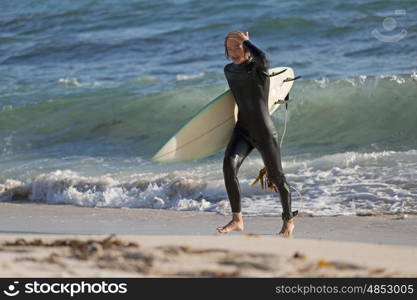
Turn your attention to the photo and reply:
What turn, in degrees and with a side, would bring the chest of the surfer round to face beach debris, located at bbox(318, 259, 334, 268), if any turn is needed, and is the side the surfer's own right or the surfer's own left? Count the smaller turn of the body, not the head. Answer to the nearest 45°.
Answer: approximately 45° to the surfer's own left

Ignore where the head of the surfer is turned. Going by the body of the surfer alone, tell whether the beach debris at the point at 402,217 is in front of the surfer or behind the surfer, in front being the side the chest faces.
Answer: behind

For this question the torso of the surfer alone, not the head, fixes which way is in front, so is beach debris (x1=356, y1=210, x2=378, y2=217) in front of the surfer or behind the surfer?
behind

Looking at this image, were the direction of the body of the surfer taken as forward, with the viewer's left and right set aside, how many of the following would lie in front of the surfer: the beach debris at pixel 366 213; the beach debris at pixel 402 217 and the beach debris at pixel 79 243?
1

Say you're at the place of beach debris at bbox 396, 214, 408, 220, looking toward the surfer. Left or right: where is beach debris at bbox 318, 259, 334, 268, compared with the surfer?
left

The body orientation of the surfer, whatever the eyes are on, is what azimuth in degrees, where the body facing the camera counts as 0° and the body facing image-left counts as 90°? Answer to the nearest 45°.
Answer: approximately 45°
